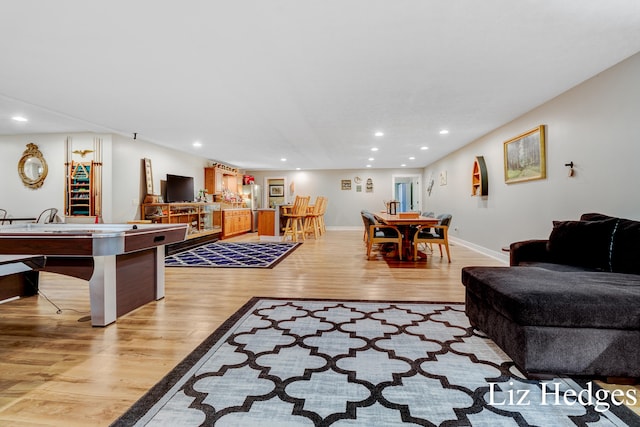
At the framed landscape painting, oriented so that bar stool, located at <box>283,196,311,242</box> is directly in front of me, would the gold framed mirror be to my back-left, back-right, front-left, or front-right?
front-left

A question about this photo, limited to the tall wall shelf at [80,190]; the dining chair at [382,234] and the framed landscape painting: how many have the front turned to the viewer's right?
1

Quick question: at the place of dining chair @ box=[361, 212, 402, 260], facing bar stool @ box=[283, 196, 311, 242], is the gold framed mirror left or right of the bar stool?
left

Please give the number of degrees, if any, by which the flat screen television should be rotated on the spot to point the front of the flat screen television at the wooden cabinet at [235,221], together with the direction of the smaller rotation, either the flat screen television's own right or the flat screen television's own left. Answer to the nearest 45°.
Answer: approximately 90° to the flat screen television's own left

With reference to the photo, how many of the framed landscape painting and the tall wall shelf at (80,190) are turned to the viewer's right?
0

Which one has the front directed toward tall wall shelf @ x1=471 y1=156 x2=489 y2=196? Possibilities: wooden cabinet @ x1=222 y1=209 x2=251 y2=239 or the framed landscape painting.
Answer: the wooden cabinet

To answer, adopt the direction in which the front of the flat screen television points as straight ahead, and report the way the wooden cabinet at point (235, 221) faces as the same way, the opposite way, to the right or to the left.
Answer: the same way

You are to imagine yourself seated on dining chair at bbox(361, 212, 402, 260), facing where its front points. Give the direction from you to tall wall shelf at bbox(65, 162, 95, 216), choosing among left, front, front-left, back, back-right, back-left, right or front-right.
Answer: back

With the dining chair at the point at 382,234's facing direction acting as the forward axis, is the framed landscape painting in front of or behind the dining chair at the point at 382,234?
in front

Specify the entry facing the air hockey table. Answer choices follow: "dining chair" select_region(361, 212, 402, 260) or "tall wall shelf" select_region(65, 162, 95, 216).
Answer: the tall wall shelf

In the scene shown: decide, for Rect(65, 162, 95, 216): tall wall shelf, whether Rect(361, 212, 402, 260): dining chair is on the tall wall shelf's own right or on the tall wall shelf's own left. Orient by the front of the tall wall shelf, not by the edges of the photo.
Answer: on the tall wall shelf's own left

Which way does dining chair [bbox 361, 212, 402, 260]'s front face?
to the viewer's right

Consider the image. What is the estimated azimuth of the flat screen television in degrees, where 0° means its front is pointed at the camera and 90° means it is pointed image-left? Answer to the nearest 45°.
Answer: approximately 315°

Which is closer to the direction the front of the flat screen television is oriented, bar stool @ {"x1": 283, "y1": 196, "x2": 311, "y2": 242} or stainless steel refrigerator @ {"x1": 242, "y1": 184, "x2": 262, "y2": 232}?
the bar stool

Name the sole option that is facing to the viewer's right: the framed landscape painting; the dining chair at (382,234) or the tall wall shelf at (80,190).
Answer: the dining chair

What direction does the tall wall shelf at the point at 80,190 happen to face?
toward the camera
